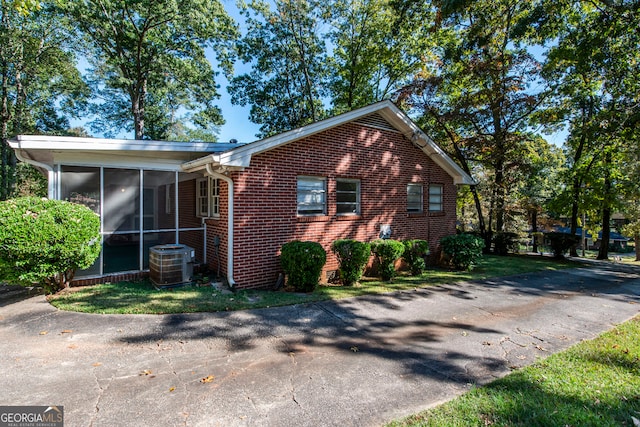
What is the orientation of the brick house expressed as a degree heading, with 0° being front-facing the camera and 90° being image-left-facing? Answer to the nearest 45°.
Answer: approximately 225°

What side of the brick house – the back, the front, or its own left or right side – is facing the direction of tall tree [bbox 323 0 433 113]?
front

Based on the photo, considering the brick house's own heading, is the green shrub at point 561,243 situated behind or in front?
in front

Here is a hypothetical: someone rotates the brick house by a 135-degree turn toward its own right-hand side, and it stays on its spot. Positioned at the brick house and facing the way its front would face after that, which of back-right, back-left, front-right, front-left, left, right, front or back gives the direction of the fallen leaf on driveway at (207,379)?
front

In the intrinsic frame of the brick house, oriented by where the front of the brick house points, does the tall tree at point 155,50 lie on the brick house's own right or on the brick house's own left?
on the brick house's own left
